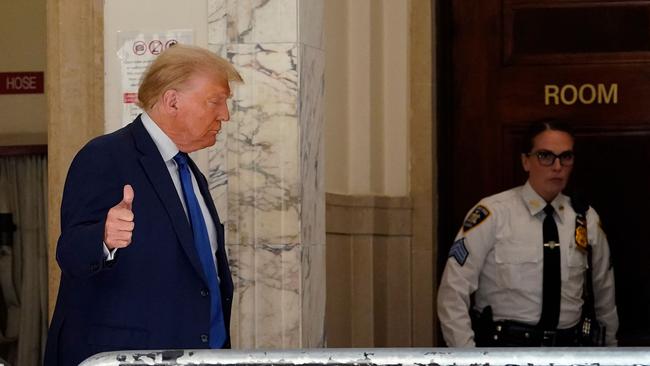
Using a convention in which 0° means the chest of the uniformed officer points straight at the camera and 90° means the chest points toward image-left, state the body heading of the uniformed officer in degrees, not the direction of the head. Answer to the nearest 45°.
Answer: approximately 315°

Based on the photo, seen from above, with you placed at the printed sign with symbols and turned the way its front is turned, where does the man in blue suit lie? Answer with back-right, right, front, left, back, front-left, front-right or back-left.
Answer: front

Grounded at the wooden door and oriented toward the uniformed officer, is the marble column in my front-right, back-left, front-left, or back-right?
front-right

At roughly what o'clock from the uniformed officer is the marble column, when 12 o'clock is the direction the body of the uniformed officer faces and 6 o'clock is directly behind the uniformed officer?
The marble column is roughly at 3 o'clock from the uniformed officer.

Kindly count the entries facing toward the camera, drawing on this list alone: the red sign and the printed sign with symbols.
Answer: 2

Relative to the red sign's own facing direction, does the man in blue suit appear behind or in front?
in front

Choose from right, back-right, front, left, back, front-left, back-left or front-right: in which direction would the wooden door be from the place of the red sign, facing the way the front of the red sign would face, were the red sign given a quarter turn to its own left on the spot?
front-right

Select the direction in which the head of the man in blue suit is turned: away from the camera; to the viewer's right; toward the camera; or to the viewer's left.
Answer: to the viewer's right

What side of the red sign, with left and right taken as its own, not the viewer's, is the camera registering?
front

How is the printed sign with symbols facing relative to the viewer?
toward the camera

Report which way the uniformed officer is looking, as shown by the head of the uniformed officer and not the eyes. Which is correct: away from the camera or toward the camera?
toward the camera

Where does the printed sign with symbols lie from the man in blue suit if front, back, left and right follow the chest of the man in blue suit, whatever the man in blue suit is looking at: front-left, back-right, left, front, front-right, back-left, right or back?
back-left

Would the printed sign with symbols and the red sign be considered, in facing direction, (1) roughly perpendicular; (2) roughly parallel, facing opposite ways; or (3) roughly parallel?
roughly parallel
